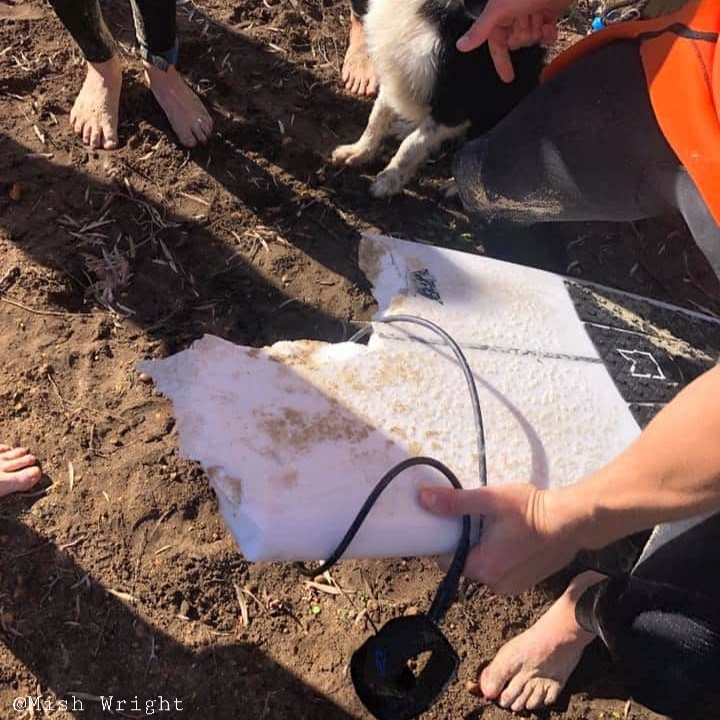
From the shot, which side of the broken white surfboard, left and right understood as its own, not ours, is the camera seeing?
left

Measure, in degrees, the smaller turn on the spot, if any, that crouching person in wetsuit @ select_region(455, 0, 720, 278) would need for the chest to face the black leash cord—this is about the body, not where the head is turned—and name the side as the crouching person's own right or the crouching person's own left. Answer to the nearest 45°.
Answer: approximately 90° to the crouching person's own left

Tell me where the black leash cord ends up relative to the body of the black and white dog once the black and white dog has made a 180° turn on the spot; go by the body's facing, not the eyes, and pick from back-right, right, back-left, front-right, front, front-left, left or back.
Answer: back-right

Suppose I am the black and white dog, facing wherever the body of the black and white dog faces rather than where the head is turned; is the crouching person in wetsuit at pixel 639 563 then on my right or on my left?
on my left

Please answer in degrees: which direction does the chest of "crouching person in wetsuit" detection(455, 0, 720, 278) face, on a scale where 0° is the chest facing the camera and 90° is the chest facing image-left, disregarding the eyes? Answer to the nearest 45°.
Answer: approximately 90°

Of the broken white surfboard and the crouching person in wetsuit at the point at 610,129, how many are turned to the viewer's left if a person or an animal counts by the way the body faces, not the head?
2

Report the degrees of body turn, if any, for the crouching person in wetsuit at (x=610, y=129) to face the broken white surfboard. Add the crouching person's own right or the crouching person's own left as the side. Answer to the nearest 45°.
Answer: approximately 90° to the crouching person's own left
